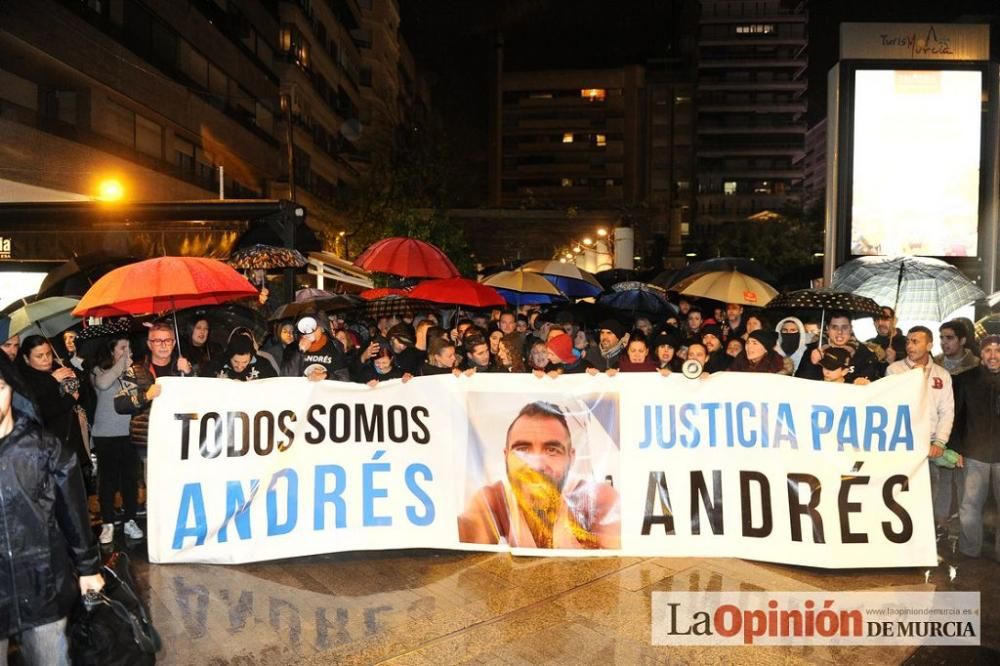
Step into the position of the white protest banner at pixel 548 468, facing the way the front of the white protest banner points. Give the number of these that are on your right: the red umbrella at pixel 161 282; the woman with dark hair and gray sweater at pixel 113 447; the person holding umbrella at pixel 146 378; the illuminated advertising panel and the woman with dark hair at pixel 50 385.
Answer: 4

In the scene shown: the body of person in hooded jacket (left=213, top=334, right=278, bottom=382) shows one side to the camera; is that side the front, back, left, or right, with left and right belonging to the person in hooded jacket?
front

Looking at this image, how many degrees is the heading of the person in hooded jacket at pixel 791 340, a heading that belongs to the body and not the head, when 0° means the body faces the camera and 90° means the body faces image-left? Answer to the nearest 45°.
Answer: approximately 0°

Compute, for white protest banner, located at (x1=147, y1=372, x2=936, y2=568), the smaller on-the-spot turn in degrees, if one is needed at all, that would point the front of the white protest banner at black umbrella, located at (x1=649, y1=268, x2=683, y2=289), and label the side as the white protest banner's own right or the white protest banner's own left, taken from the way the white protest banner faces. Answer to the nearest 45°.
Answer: approximately 180°

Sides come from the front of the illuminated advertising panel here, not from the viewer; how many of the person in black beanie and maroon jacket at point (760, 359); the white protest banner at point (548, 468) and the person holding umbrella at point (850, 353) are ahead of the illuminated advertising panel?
3

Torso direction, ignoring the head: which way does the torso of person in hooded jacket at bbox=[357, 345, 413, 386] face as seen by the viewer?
toward the camera

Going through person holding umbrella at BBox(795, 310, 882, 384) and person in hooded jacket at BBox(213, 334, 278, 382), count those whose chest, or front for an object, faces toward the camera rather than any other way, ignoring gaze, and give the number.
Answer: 2

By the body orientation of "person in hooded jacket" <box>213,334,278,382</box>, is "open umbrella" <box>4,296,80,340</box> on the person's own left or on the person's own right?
on the person's own right

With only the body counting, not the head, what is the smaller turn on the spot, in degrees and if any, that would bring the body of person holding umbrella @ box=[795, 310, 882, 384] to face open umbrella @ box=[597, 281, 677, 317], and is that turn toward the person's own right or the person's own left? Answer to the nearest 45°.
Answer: approximately 135° to the person's own right

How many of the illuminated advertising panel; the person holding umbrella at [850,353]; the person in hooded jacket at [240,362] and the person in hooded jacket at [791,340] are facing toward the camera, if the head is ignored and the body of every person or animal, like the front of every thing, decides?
4
